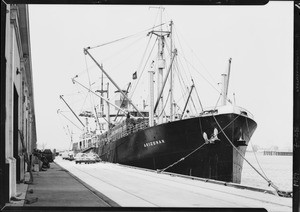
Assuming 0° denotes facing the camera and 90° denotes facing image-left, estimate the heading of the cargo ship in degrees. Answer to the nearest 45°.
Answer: approximately 315°

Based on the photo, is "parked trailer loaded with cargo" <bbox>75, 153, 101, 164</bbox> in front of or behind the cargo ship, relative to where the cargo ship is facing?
behind
